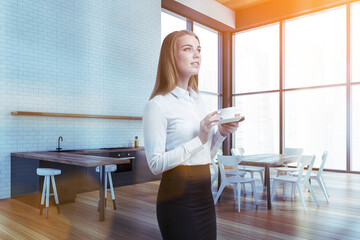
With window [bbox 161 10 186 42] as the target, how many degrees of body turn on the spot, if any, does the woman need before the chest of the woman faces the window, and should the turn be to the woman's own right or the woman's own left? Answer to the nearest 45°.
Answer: approximately 135° to the woman's own left

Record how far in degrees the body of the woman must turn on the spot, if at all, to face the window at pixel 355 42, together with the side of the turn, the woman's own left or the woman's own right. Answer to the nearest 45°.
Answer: approximately 90° to the woman's own left

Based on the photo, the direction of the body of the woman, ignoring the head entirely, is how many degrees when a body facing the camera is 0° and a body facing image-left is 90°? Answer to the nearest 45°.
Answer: approximately 315°

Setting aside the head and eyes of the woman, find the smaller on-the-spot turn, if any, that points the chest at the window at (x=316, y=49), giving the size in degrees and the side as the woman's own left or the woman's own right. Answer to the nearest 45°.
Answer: approximately 90° to the woman's own left

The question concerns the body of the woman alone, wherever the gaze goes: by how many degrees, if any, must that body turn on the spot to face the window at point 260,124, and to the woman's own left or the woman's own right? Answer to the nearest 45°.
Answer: approximately 135° to the woman's own left

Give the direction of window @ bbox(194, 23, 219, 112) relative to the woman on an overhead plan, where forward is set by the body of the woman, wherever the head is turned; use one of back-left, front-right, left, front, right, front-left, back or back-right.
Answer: back-left
